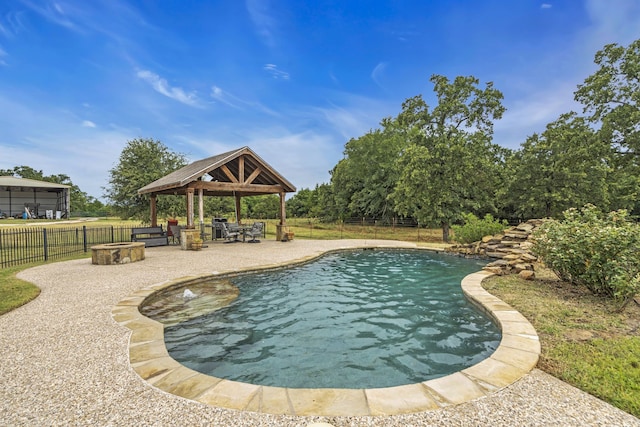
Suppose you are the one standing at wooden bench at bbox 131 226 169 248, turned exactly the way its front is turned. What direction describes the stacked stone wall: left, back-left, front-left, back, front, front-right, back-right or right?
front-left

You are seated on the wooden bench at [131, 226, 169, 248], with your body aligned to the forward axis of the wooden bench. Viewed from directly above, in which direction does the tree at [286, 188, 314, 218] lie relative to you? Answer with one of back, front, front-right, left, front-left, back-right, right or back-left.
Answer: back-left

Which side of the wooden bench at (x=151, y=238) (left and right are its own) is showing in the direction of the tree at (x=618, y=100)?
left

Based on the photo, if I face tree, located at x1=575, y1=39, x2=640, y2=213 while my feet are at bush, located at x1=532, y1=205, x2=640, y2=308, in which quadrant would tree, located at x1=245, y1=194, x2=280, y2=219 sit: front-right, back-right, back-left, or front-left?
front-left

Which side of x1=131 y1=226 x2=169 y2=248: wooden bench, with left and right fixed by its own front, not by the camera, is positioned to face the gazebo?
left

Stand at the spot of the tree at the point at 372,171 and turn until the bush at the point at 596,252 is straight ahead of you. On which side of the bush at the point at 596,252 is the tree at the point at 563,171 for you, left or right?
left

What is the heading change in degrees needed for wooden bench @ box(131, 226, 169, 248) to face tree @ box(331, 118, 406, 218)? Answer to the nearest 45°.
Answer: approximately 135° to its left

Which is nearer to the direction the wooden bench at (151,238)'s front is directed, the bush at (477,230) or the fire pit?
the fire pit

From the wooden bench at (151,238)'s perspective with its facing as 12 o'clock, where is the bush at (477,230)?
The bush is roughly at 10 o'clock from the wooden bench.

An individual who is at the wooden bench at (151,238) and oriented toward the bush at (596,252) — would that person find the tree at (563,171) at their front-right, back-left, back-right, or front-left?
front-left

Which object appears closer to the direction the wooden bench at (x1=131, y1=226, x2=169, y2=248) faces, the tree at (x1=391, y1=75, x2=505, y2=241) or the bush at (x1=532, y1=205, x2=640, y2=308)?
the bush

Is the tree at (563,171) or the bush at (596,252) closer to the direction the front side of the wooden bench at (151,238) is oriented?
the bush

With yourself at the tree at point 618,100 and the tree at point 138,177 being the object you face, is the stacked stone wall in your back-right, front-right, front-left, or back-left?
front-left

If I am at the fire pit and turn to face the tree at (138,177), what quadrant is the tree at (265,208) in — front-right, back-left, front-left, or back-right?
front-right

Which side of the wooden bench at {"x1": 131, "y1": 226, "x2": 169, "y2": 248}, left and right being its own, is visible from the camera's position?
front

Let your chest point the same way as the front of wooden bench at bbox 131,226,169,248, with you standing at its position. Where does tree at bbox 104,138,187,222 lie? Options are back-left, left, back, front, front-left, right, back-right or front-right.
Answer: back
